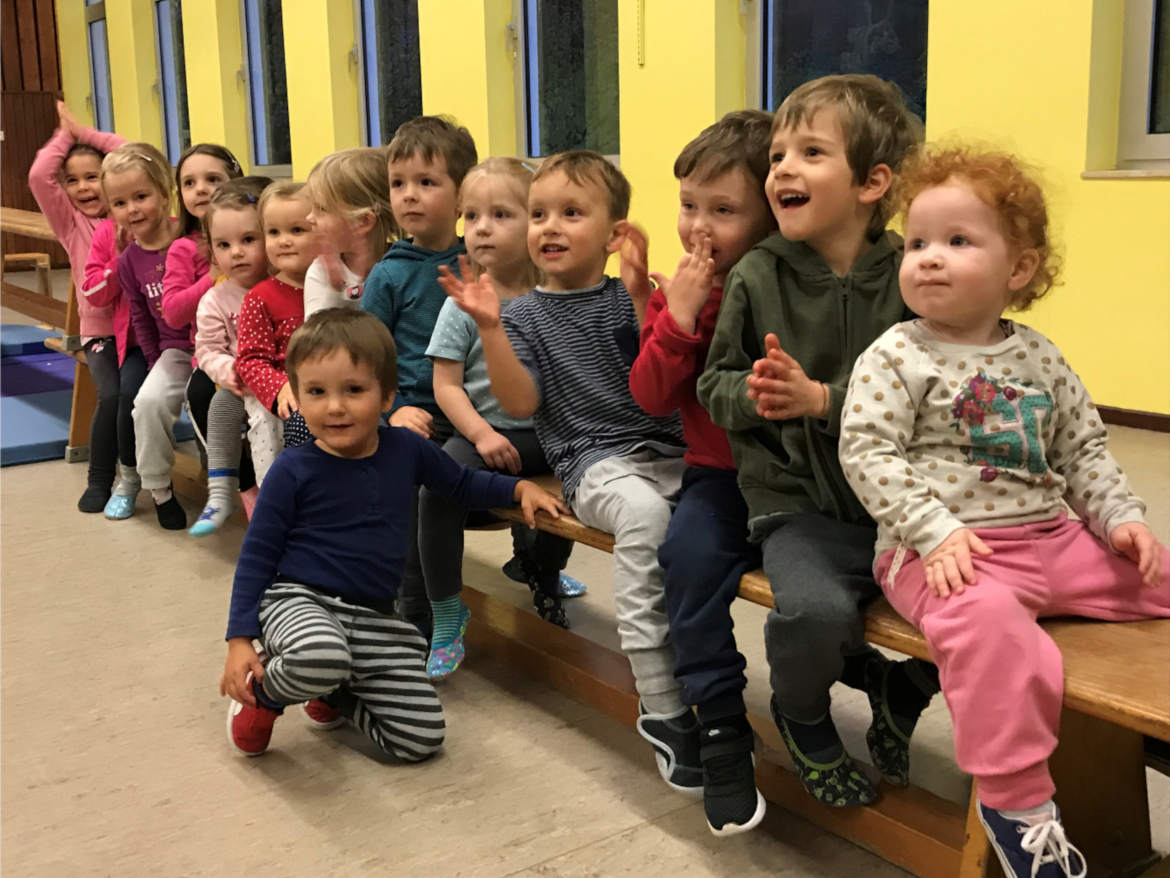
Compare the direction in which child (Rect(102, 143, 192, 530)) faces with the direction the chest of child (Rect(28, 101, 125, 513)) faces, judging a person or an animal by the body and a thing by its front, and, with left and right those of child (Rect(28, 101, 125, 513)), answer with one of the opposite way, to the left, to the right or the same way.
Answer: the same way

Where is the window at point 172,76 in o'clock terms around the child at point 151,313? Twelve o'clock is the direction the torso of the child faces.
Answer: The window is roughly at 6 o'clock from the child.

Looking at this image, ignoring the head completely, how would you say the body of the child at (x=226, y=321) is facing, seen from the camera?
toward the camera

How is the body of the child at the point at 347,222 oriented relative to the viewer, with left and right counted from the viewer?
facing to the left of the viewer

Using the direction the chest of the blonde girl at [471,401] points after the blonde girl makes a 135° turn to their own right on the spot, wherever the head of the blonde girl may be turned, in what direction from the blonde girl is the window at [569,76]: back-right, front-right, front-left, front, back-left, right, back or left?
front

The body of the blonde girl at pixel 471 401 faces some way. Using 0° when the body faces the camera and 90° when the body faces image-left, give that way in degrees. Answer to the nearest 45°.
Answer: approximately 45°

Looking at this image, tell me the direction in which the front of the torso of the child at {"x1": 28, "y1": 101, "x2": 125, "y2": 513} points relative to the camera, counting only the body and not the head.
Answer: toward the camera

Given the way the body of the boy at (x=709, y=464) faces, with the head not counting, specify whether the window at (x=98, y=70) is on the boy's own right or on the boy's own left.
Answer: on the boy's own right

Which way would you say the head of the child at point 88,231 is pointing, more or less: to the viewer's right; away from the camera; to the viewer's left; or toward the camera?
toward the camera

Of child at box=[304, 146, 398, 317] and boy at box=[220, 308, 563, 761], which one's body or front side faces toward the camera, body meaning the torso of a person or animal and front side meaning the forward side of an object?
the boy

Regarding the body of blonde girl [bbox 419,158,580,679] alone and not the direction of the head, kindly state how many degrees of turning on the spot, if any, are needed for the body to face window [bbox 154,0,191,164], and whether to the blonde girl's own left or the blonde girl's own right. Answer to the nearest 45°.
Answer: approximately 135° to the blonde girl's own right

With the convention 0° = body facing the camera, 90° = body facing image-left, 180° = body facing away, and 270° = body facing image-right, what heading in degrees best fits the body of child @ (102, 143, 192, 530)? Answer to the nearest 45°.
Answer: approximately 0°

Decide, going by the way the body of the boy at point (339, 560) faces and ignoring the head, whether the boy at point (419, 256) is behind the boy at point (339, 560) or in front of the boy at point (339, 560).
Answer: behind

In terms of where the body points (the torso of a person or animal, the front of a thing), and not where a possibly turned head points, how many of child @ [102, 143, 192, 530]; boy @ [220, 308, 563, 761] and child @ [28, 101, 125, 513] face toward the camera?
3

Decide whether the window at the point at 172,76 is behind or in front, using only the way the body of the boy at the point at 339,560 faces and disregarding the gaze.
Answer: behind

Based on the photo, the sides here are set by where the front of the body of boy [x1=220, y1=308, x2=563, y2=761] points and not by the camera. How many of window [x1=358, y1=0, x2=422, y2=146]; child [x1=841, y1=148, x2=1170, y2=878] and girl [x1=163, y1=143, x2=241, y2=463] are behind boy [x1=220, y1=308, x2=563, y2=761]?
2

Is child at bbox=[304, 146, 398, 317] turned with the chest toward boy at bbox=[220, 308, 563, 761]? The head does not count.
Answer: no

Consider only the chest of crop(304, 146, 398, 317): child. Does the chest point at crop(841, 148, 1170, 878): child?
no
